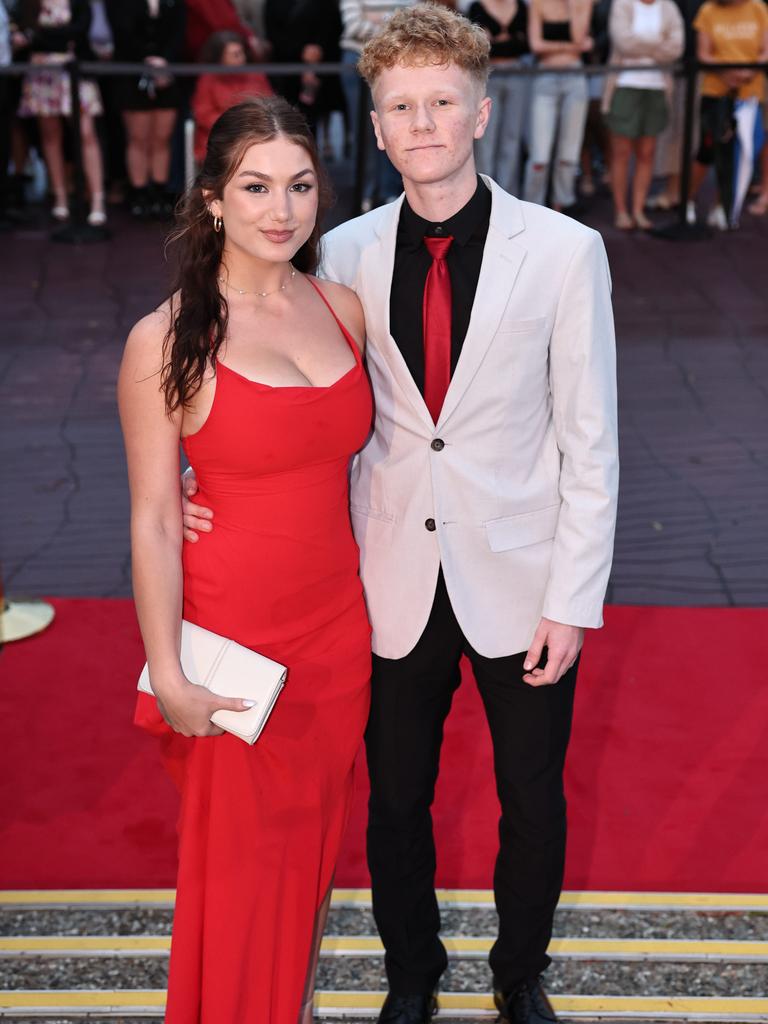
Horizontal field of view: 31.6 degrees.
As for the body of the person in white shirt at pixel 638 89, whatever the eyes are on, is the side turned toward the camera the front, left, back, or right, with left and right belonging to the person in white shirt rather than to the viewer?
front

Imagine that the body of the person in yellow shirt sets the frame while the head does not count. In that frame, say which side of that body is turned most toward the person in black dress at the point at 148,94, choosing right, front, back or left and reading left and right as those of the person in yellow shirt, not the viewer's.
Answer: right

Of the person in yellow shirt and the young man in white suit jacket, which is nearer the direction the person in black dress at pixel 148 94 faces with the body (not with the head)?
the young man in white suit jacket

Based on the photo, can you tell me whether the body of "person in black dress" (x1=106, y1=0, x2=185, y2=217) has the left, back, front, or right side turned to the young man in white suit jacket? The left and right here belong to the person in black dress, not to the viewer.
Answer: front

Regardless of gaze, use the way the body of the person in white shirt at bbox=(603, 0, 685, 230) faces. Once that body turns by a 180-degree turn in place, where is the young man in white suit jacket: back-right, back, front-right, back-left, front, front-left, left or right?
back

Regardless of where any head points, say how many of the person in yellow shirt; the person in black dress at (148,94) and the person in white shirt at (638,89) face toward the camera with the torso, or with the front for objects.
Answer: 3

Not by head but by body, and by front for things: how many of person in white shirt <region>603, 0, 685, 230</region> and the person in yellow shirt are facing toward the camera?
2

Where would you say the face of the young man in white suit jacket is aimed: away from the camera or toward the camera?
toward the camera

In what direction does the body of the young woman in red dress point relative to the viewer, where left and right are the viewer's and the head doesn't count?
facing the viewer and to the right of the viewer

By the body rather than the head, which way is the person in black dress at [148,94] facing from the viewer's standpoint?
toward the camera

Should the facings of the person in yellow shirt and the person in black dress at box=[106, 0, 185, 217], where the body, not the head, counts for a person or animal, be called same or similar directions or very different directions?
same or similar directions

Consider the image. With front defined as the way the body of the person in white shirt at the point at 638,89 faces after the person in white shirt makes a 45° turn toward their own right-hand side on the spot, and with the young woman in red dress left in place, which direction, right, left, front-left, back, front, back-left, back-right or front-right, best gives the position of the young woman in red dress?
front-left

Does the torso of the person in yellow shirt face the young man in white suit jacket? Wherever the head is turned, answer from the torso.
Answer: yes

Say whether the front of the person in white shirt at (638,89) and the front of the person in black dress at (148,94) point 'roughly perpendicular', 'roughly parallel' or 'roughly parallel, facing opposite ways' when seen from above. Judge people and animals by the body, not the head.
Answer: roughly parallel

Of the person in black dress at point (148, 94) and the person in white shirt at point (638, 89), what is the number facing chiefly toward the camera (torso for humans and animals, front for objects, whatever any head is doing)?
2

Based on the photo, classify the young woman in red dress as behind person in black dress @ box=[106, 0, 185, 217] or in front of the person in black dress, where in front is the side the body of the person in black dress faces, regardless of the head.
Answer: in front

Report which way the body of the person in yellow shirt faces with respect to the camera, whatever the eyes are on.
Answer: toward the camera
